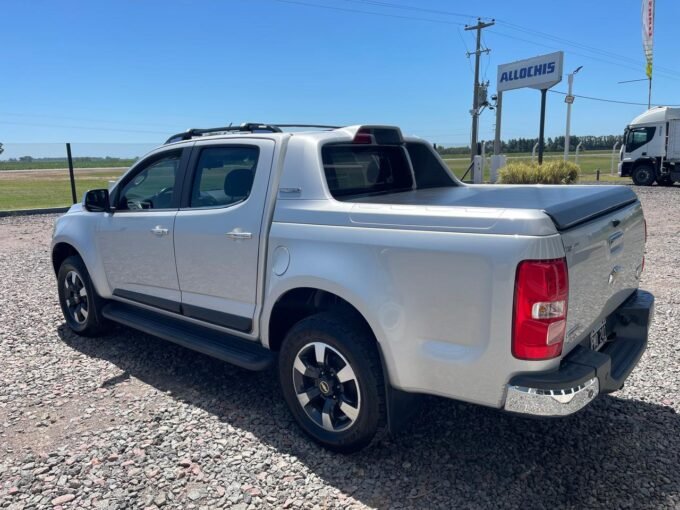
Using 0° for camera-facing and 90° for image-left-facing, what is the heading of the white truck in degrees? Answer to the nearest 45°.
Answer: approximately 90°

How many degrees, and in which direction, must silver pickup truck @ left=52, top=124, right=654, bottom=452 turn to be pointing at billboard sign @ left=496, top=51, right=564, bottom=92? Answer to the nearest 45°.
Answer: approximately 45° to its right

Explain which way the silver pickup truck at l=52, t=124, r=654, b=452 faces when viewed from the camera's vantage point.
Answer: facing away from the viewer and to the left of the viewer

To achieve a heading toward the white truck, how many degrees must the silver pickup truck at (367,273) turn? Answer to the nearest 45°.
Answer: approximately 90° to its right

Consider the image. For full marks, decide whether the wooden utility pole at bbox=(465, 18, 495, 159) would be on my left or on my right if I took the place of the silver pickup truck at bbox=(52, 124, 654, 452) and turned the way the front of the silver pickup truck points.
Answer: on my right
